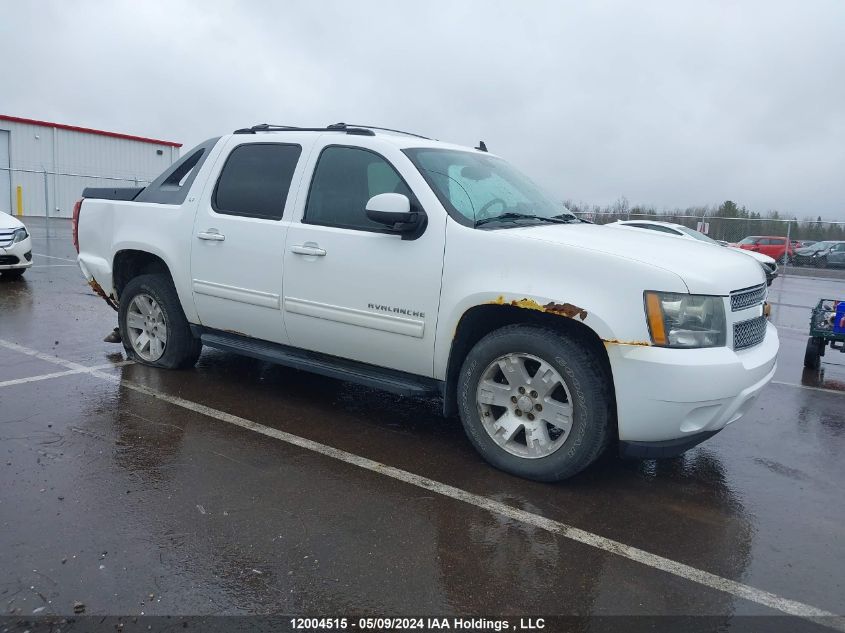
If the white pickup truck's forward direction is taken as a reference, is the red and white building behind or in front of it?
behind

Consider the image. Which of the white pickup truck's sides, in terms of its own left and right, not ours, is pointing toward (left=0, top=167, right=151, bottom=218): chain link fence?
back

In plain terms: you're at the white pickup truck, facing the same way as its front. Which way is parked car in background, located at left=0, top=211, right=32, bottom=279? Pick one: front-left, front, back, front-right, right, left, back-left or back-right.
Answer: back

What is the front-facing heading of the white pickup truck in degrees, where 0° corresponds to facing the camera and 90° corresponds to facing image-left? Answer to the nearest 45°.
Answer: approximately 315°

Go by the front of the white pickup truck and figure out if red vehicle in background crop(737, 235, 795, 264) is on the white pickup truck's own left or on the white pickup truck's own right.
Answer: on the white pickup truck's own left

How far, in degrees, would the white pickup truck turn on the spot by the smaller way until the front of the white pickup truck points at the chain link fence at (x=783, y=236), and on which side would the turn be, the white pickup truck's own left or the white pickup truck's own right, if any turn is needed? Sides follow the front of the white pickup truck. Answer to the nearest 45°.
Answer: approximately 90° to the white pickup truck's own left

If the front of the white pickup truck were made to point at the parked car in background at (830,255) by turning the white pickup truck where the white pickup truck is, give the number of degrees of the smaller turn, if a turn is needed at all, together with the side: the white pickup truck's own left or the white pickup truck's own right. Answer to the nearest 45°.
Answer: approximately 90° to the white pickup truck's own left

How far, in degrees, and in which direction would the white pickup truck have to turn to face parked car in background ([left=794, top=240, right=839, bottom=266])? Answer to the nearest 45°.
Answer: approximately 90° to its left
